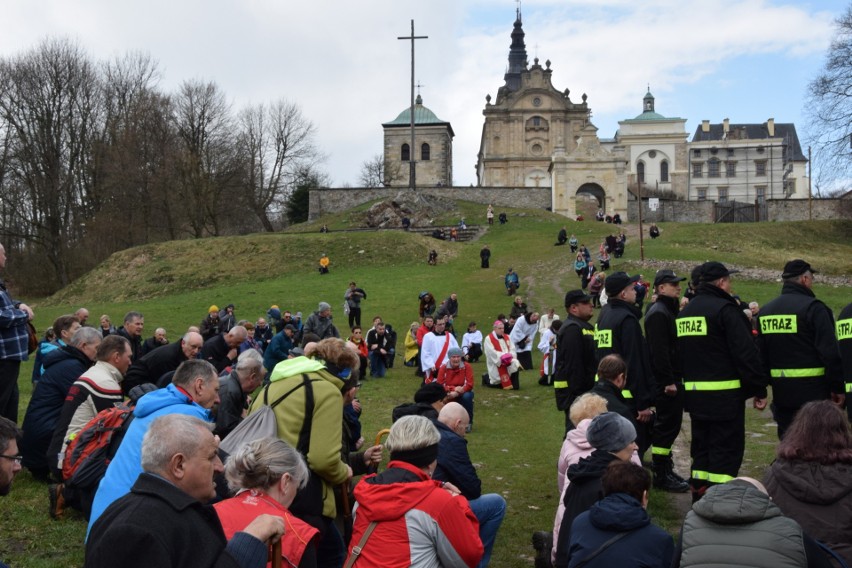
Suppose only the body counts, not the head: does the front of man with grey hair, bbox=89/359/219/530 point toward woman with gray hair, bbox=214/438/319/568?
no

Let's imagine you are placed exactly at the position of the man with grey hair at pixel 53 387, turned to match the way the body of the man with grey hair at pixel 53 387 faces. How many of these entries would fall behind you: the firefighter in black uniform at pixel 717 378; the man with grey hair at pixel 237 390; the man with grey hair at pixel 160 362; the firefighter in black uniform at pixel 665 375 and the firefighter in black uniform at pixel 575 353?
0

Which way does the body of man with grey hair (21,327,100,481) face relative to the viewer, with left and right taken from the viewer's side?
facing to the right of the viewer

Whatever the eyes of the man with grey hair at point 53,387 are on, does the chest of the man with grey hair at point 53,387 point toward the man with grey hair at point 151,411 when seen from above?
no

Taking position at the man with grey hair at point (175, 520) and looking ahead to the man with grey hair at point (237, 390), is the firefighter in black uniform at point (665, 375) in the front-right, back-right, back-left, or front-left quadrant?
front-right

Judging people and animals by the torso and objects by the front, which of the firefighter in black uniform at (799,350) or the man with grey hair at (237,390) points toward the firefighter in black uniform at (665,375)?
the man with grey hair

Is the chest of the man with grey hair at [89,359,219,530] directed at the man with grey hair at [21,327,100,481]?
no
